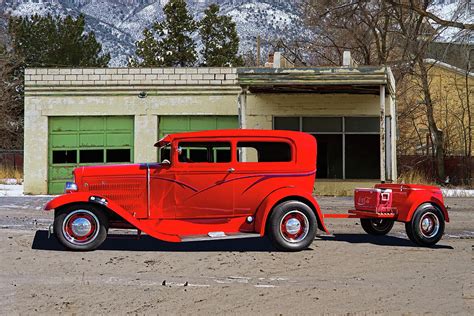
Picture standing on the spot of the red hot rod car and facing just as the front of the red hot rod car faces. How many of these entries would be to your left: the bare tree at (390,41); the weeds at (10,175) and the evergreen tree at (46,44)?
0

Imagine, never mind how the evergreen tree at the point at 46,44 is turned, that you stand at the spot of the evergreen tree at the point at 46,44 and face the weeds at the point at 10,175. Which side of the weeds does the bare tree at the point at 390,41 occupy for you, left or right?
left

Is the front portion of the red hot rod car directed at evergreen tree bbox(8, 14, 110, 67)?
no

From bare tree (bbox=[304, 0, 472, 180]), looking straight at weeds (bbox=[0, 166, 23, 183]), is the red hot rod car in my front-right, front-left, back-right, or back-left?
front-left

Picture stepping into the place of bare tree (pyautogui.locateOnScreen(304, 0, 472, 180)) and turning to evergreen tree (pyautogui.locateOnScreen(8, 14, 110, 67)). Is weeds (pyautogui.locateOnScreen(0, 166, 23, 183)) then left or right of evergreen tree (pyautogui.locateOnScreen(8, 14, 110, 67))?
left

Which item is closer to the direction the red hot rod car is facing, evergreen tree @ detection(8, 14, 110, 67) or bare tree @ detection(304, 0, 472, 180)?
the evergreen tree

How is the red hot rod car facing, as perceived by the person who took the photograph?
facing to the left of the viewer

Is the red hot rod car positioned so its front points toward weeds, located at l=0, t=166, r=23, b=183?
no

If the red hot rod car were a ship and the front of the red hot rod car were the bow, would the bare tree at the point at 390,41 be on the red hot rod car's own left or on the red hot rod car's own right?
on the red hot rod car's own right
